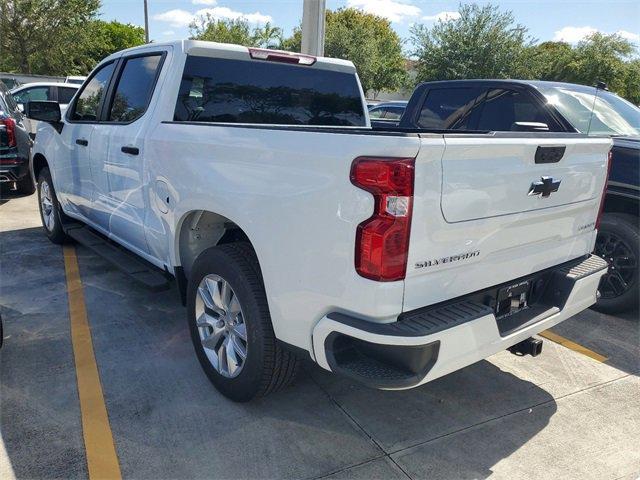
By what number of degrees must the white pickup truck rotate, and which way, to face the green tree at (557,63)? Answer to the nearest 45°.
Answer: approximately 90° to its right

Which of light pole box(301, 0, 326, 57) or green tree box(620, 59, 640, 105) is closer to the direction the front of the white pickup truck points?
the light pole

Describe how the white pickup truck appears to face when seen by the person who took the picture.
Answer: facing away from the viewer and to the left of the viewer

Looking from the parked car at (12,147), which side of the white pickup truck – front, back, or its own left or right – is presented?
front

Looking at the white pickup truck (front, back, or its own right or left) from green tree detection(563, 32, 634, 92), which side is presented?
right

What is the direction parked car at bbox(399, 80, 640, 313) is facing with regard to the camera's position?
facing the viewer and to the right of the viewer

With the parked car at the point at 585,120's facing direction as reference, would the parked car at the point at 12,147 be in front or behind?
behind

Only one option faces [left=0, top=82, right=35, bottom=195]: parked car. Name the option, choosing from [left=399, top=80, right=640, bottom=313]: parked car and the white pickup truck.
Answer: the white pickup truck

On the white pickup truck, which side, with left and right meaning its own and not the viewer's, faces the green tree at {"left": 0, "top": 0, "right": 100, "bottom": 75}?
front

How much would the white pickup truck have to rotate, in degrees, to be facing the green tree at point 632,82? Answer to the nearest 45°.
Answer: approximately 90° to its right

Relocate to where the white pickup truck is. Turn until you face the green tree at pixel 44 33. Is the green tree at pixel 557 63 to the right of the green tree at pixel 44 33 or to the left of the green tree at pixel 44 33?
right
